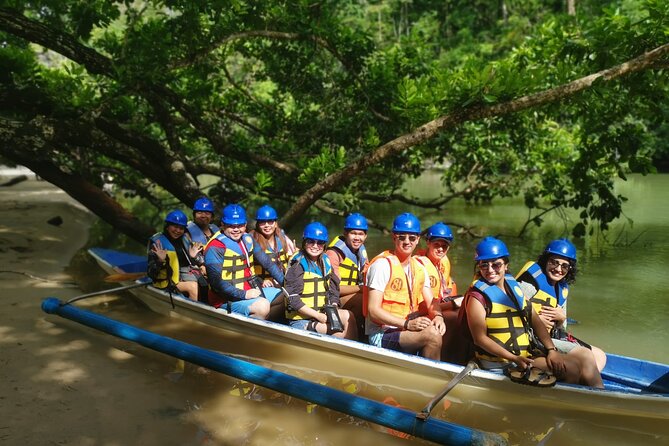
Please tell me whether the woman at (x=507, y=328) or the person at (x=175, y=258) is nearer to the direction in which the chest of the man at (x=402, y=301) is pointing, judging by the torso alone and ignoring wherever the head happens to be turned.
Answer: the woman

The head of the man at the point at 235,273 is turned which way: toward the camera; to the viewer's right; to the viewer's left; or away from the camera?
toward the camera

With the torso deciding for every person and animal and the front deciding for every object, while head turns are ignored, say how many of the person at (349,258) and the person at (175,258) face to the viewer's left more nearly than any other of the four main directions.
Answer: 0

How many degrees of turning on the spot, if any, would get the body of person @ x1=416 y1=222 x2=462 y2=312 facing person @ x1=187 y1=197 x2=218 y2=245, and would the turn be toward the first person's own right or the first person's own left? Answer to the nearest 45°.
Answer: approximately 135° to the first person's own right

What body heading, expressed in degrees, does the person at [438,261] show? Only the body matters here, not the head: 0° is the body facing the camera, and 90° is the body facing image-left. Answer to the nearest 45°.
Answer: approximately 315°

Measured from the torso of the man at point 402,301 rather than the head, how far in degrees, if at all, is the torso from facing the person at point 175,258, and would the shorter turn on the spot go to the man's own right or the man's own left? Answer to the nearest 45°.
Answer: approximately 180°

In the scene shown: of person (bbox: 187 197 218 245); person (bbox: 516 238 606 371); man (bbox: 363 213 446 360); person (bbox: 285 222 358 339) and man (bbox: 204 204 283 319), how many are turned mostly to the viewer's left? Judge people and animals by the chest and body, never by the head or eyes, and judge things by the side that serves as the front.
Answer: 0

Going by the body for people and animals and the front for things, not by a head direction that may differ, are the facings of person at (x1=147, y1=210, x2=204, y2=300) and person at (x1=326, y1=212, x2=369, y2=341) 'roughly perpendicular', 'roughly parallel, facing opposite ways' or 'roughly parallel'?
roughly parallel

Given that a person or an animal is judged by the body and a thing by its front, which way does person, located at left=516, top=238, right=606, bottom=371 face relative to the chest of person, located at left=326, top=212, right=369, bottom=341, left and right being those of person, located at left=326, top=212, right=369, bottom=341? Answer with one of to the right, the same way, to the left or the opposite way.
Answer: the same way

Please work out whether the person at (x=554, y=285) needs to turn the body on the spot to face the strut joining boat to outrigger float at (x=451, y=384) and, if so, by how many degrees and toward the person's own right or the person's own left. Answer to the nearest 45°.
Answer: approximately 90° to the person's own right

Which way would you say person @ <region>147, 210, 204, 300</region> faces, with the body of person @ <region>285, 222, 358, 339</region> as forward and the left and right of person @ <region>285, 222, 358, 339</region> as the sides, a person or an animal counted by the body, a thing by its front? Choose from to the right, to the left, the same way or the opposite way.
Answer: the same way

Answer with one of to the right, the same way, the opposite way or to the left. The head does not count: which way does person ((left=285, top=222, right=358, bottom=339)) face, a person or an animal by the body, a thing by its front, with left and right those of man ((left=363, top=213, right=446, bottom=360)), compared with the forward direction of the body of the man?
the same way

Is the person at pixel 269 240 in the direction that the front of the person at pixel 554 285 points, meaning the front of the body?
no

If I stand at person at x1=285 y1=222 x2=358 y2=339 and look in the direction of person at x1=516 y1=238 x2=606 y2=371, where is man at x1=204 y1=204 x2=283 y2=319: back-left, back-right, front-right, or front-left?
back-left

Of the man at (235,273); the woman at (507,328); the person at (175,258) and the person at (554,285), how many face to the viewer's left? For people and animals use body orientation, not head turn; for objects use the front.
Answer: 0

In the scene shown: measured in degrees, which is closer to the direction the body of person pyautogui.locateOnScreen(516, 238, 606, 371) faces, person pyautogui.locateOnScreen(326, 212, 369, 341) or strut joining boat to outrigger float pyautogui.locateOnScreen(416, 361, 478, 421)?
the strut joining boat to outrigger float

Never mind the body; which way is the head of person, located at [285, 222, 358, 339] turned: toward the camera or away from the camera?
toward the camera

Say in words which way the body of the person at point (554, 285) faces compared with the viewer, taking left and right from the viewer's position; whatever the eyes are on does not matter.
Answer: facing the viewer and to the right of the viewer

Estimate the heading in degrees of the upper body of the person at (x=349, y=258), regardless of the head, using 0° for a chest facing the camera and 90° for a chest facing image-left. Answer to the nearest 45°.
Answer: approximately 315°
